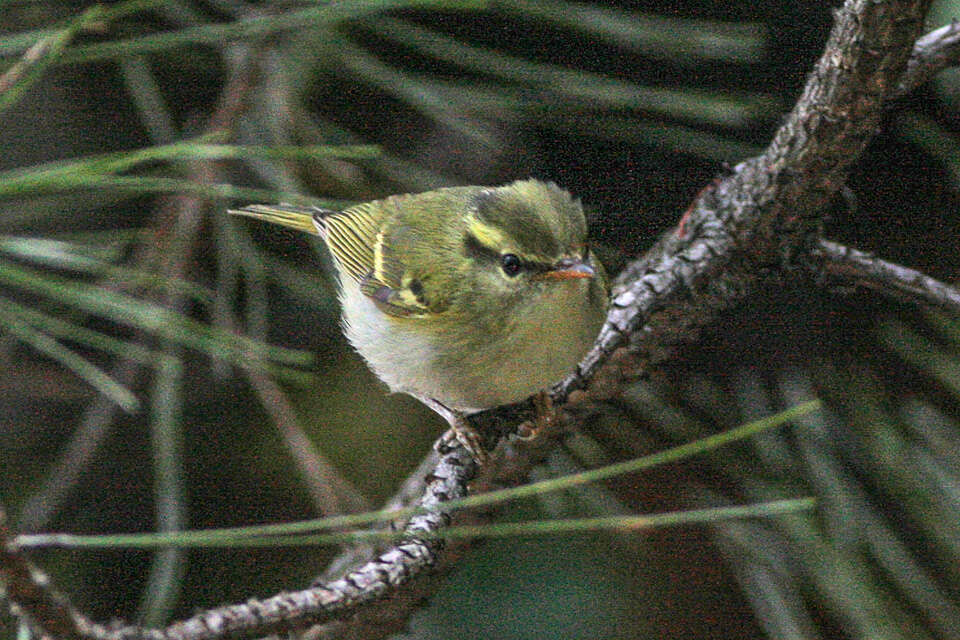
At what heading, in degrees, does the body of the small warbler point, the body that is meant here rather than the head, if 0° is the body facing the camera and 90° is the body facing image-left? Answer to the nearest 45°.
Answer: approximately 315°
